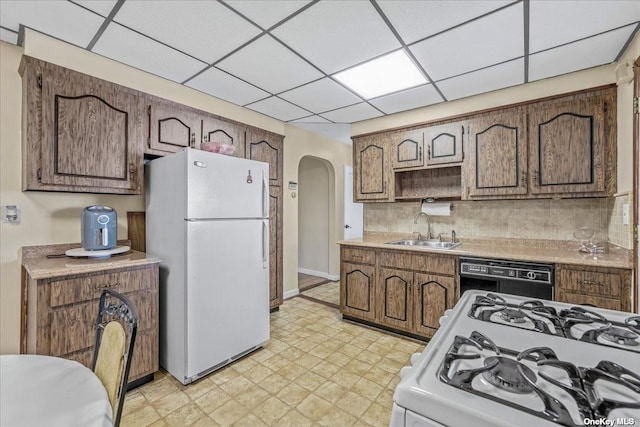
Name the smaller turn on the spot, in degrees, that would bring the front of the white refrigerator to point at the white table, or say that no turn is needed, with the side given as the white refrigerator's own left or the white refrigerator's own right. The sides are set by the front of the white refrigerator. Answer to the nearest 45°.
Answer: approximately 45° to the white refrigerator's own right

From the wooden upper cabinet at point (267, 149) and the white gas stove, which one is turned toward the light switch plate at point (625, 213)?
the wooden upper cabinet

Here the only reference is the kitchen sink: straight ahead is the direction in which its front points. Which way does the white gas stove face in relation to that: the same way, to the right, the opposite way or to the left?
to the right

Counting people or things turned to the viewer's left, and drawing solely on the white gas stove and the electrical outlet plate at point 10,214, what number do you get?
1

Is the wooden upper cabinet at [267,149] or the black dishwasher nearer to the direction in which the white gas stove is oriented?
the wooden upper cabinet

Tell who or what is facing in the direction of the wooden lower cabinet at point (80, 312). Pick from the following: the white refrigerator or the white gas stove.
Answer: the white gas stove

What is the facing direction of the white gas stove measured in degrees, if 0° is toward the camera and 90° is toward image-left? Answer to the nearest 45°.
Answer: approximately 90°

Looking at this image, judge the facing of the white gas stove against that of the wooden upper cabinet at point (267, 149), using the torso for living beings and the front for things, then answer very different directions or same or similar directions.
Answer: very different directions

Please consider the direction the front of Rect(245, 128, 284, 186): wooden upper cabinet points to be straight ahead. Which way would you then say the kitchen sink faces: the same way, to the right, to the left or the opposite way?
to the right

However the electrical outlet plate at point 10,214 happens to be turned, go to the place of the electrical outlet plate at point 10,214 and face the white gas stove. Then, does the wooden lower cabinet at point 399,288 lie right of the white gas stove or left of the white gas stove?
left
